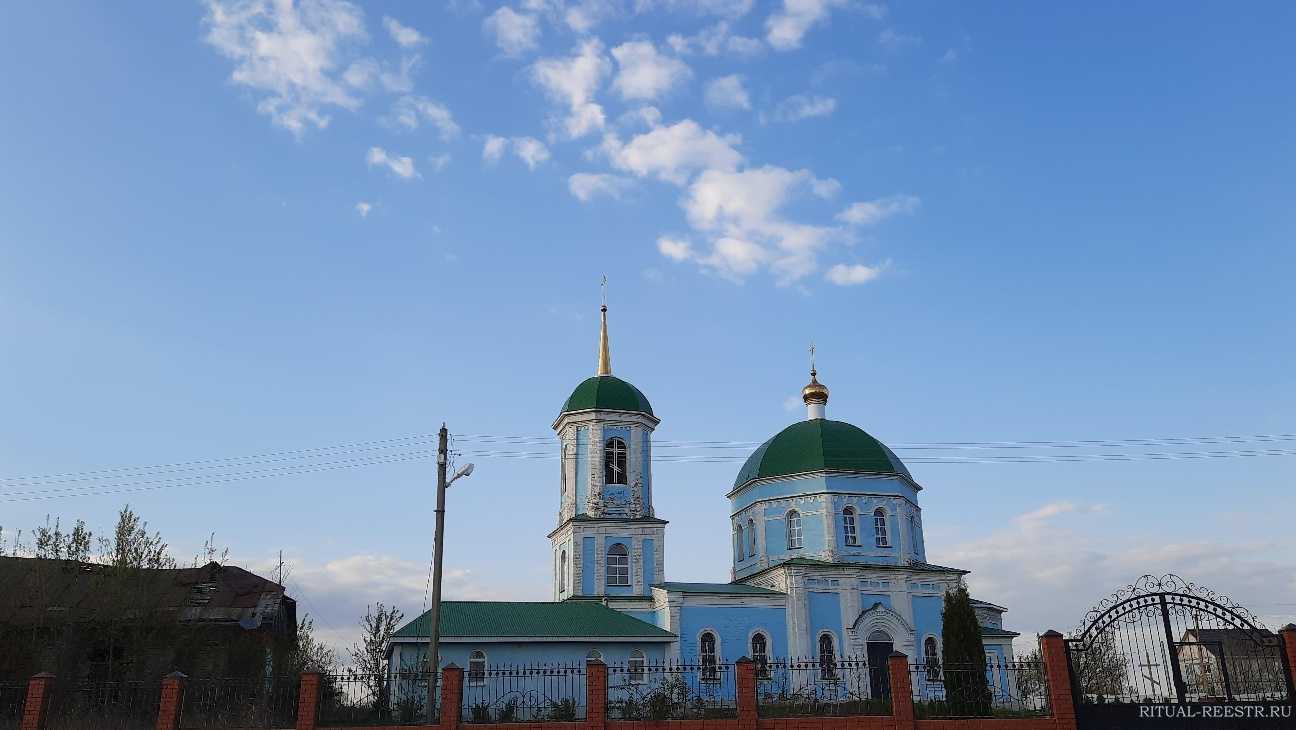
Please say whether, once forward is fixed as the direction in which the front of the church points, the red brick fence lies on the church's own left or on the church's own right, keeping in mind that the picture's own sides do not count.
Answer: on the church's own left

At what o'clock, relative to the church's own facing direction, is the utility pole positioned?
The utility pole is roughly at 10 o'clock from the church.

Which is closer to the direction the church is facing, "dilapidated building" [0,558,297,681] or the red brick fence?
the dilapidated building

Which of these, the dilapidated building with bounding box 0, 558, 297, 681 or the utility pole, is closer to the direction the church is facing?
the dilapidated building
